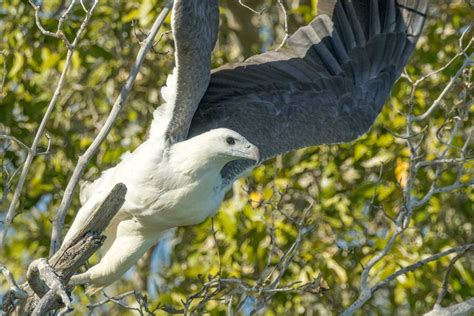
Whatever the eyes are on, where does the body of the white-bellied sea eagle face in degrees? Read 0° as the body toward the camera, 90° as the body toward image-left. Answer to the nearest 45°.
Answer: approximately 315°
